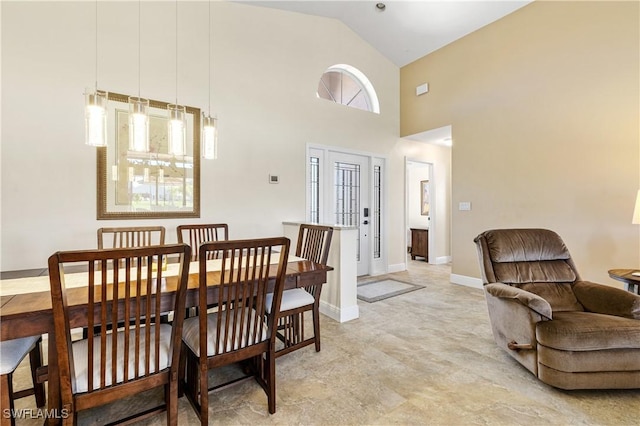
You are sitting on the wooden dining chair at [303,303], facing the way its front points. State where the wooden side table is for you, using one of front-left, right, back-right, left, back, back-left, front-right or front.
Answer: back-left

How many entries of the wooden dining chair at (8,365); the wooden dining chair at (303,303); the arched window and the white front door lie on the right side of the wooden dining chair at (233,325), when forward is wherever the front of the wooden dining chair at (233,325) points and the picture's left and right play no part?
3

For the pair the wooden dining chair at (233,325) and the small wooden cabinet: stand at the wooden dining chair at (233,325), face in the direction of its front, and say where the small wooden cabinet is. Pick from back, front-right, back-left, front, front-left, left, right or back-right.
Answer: right

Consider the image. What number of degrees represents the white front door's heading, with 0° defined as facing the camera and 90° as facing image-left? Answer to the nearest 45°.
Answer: approximately 315°

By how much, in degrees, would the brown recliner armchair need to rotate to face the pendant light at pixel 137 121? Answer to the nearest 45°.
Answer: approximately 90° to its right

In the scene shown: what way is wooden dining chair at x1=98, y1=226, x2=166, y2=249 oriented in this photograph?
toward the camera

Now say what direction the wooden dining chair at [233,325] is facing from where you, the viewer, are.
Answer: facing away from the viewer and to the left of the viewer

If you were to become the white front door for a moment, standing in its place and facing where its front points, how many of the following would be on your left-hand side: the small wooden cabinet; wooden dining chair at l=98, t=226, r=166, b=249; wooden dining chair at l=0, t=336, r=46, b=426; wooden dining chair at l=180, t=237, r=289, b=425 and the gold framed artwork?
1

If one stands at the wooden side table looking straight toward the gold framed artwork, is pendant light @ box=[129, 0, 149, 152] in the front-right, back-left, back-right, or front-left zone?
front-left

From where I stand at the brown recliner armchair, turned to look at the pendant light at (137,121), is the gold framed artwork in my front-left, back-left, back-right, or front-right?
front-right

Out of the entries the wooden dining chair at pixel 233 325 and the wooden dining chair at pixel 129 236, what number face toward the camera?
1

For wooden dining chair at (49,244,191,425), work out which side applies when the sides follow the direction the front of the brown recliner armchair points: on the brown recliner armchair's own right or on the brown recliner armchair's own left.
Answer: on the brown recliner armchair's own right

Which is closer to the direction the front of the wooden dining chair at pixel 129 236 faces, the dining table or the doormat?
the dining table

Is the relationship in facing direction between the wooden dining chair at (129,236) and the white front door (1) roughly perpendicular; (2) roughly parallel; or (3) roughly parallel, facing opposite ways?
roughly parallel

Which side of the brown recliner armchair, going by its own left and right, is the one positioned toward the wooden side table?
left

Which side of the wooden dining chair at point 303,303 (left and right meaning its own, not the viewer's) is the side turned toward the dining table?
front

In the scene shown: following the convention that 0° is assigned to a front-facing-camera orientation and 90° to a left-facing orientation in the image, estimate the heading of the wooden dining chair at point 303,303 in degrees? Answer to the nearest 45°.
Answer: approximately 45°

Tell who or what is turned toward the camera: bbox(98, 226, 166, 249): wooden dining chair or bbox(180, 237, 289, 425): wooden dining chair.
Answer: bbox(98, 226, 166, 249): wooden dining chair
